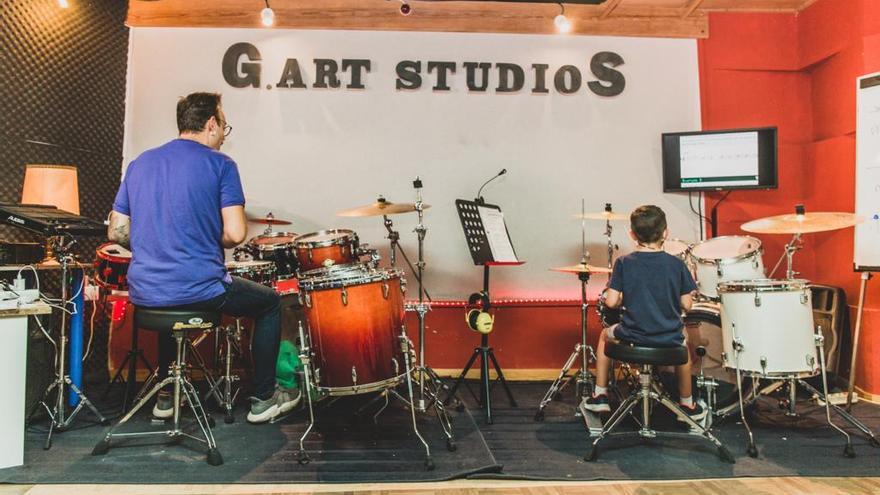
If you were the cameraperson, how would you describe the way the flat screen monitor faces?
facing the viewer

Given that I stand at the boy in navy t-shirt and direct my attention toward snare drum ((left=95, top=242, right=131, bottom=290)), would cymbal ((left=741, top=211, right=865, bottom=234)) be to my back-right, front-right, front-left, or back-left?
back-right

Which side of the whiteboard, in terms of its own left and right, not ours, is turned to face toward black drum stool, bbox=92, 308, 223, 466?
front

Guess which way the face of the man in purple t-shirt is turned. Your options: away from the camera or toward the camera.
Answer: away from the camera

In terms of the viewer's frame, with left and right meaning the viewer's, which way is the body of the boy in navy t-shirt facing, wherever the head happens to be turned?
facing away from the viewer

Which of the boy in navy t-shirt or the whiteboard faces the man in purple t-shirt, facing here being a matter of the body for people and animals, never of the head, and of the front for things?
the whiteboard

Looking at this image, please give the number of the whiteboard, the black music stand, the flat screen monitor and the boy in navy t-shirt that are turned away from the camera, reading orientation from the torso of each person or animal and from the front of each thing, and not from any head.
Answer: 1

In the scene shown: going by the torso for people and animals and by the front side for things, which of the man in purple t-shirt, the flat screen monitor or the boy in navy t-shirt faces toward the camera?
the flat screen monitor

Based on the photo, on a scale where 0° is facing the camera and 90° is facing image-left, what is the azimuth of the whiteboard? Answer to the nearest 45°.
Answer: approximately 45°

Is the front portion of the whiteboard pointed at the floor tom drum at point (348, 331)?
yes

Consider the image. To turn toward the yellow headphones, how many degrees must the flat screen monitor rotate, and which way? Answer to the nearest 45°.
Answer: approximately 45° to its right

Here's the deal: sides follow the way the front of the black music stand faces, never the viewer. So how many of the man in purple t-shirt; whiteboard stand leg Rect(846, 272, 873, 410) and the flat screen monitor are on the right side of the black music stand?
1

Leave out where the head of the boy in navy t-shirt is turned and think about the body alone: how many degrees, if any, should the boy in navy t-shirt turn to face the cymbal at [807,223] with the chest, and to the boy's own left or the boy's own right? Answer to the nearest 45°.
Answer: approximately 45° to the boy's own right

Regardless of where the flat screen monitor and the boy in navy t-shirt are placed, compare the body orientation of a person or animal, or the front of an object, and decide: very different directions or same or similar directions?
very different directions

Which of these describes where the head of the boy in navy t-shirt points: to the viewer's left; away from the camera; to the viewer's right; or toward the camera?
away from the camera

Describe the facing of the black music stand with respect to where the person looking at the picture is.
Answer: facing the viewer and to the right of the viewer
